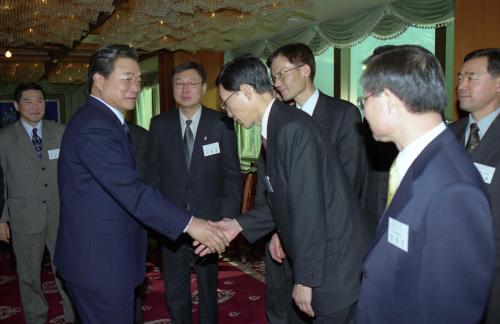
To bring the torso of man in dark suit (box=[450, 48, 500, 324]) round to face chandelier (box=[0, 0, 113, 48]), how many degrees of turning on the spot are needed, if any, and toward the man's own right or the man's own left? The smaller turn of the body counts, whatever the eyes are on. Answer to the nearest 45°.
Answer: approximately 45° to the man's own right

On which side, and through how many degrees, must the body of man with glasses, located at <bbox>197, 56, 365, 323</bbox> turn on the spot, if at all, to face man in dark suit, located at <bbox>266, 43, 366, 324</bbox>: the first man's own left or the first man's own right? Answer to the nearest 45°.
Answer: approximately 90° to the first man's own right

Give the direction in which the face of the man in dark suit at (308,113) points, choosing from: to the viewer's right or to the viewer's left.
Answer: to the viewer's left

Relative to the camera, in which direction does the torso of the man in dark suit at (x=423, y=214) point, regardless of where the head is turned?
to the viewer's left

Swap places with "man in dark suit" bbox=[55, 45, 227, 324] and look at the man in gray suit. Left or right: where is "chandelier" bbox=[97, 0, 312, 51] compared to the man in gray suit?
right

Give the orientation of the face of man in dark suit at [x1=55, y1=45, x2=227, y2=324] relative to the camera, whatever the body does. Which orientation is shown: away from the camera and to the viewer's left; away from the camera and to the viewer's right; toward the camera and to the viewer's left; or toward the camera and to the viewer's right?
toward the camera and to the viewer's right

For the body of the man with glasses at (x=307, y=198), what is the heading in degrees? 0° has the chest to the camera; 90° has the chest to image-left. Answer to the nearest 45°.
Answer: approximately 90°

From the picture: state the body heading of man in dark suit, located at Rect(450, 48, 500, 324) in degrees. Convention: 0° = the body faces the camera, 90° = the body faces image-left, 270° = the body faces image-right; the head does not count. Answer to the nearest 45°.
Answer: approximately 45°

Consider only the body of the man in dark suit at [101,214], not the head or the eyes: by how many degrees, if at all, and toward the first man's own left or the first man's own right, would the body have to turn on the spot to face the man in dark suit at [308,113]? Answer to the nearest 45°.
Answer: approximately 45° to the first man's own left

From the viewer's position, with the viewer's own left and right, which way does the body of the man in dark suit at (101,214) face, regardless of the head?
facing to the right of the viewer

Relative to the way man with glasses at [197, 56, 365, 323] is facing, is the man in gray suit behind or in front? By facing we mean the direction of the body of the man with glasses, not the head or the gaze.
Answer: in front

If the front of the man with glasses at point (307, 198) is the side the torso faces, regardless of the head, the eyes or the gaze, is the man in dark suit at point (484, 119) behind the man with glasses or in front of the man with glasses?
behind

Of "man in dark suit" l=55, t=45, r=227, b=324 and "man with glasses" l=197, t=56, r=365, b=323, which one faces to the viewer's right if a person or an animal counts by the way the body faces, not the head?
the man in dark suit
